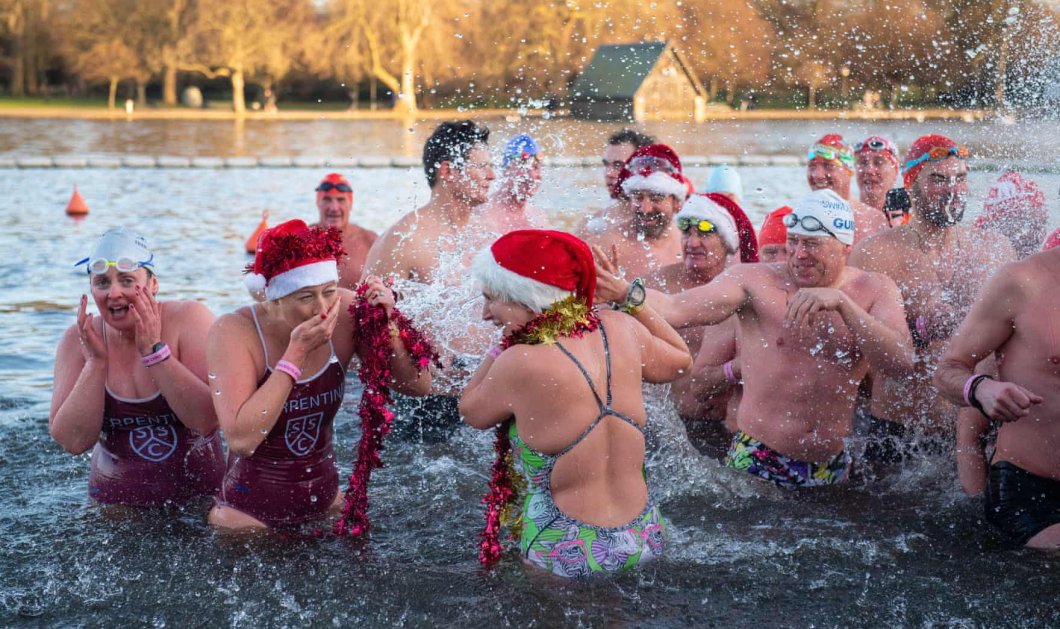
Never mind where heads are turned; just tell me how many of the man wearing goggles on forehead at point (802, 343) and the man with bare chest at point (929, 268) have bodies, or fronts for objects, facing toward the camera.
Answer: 2

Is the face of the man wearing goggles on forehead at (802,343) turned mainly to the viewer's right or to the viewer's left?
to the viewer's left

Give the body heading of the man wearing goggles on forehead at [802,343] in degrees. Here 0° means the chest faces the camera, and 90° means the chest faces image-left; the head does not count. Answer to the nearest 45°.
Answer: approximately 0°

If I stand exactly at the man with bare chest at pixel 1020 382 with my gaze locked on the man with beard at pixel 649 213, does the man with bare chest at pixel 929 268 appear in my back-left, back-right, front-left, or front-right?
front-right

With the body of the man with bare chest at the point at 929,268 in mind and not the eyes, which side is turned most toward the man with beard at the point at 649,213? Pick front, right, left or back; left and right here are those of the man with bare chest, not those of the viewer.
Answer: right

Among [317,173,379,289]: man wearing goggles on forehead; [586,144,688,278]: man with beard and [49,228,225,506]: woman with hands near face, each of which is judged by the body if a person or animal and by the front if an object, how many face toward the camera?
3

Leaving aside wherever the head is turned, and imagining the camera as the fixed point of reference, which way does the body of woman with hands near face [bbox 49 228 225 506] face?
toward the camera

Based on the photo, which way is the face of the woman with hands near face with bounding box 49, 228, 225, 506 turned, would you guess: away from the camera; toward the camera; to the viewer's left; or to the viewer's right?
toward the camera

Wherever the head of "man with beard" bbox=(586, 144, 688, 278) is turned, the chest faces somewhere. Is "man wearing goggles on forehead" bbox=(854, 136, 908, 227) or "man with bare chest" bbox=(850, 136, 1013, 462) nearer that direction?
the man with bare chest

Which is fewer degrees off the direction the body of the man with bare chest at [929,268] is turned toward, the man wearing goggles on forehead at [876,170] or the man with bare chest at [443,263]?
the man with bare chest

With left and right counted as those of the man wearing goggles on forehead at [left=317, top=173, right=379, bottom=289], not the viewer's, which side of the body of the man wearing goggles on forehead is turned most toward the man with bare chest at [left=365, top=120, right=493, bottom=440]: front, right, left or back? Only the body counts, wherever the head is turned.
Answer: front

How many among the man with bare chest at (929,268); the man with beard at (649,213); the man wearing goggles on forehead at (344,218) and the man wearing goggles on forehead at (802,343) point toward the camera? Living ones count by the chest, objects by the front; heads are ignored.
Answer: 4

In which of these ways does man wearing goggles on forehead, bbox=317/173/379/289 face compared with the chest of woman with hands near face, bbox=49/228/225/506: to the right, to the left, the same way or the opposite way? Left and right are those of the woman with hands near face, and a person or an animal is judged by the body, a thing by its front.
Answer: the same way

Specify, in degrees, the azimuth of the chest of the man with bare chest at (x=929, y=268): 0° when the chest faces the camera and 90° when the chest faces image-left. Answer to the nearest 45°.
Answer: approximately 0°

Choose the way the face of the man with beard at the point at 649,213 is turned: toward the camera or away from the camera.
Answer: toward the camera

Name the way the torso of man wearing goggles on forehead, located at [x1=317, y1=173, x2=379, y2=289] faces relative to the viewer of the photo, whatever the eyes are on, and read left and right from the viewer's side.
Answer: facing the viewer

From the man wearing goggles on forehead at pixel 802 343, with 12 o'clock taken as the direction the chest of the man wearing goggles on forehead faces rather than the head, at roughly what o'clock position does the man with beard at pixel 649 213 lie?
The man with beard is roughly at 5 o'clock from the man wearing goggles on forehead.
